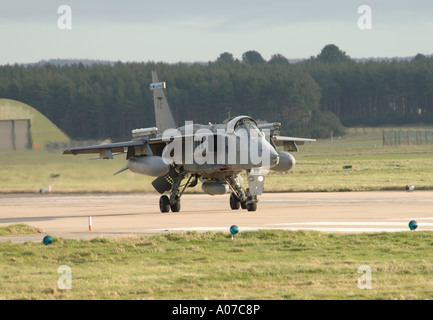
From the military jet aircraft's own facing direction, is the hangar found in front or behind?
behind

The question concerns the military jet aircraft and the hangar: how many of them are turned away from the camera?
0

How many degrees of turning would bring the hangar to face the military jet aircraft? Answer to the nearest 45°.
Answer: approximately 45° to its left

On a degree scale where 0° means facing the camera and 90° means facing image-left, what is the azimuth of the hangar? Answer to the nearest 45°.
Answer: approximately 0°

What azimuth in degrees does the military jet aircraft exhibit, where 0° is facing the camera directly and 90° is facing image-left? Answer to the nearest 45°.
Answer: approximately 315°
